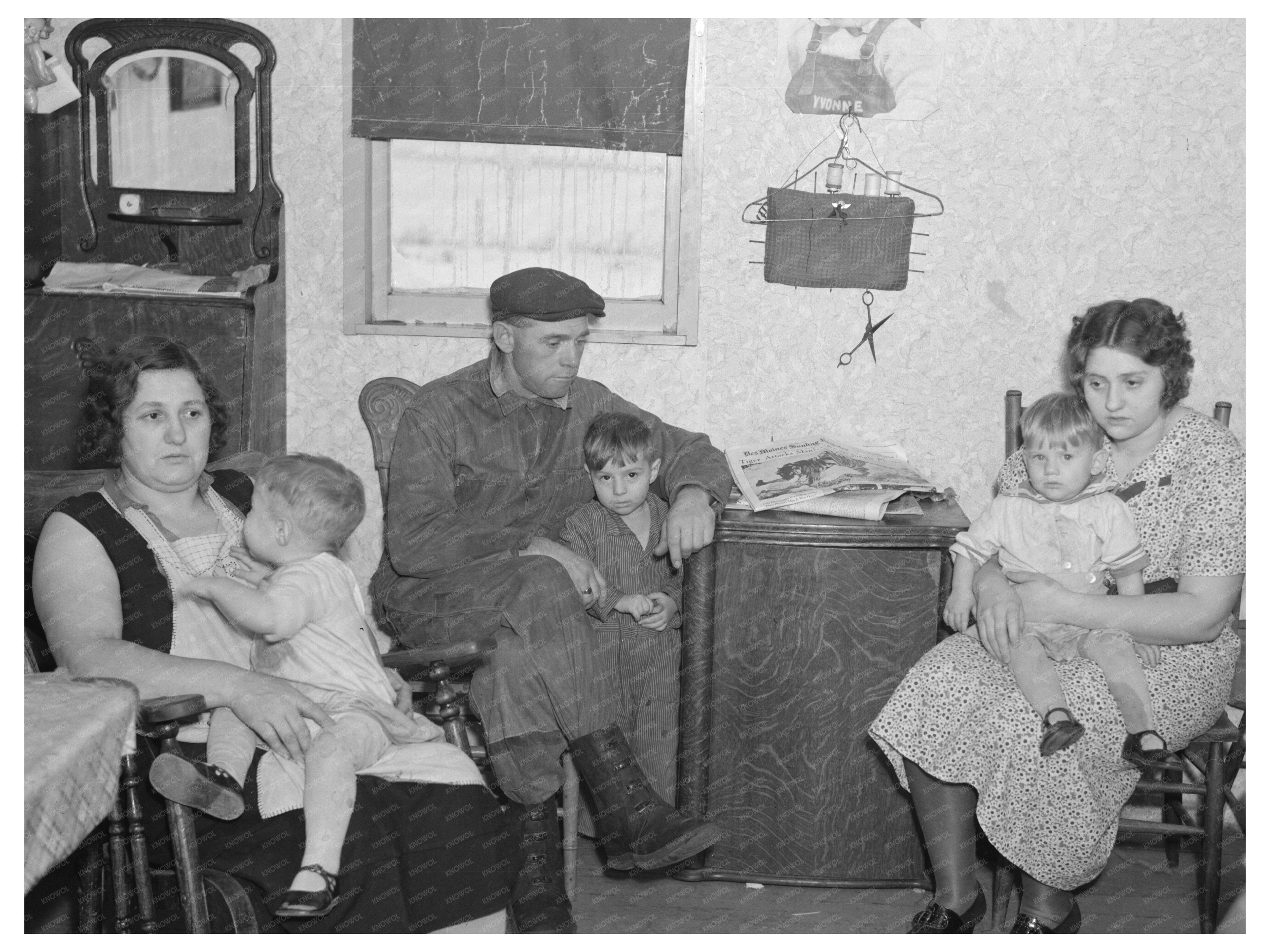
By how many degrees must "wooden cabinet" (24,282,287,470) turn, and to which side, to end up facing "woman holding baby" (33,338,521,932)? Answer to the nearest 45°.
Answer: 0° — it already faces them

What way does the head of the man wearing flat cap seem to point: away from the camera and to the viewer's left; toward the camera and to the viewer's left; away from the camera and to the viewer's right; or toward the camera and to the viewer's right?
toward the camera and to the viewer's right

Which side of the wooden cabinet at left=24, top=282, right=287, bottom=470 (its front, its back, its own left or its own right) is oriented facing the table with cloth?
front

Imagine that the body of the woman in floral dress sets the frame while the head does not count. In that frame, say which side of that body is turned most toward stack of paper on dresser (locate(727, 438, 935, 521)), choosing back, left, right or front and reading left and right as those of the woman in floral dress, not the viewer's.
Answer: right

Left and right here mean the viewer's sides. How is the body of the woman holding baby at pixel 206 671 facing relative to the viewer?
facing the viewer and to the right of the viewer

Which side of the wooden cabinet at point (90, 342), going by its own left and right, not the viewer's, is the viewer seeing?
front

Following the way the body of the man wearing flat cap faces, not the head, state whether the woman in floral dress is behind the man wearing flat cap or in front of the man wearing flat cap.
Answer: in front

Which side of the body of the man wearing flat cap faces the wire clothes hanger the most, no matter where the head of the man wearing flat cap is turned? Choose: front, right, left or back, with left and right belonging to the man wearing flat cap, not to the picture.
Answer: left
